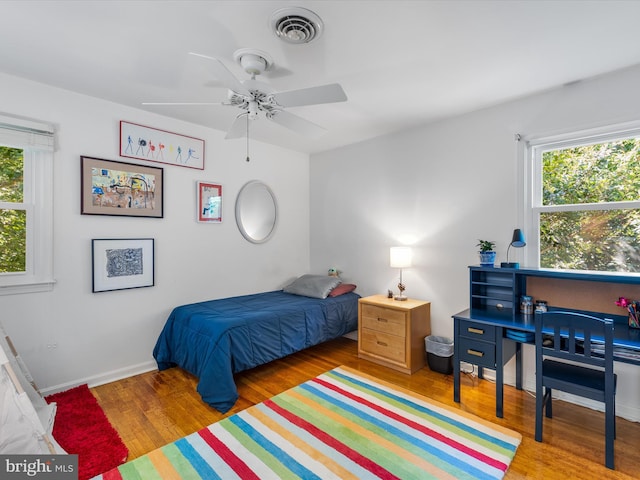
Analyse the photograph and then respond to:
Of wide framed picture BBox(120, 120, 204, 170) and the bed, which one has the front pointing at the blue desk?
the wide framed picture

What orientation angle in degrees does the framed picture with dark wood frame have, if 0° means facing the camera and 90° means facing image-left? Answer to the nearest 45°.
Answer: approximately 315°

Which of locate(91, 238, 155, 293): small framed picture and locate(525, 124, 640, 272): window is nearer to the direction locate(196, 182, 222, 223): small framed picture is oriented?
the window

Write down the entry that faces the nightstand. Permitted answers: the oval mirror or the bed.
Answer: the oval mirror

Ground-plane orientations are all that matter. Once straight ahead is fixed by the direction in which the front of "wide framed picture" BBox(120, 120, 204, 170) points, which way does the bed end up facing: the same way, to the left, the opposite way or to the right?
to the right

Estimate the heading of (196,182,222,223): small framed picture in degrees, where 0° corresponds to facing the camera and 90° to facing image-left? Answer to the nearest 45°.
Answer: approximately 315°

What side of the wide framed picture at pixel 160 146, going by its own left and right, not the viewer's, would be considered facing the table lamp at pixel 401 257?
front

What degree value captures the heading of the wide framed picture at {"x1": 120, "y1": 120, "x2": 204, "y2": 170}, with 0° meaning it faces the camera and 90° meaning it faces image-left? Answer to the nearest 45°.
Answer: approximately 315°

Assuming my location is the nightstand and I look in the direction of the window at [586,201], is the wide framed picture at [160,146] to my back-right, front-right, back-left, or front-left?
back-right

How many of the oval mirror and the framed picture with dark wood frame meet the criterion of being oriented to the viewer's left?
0

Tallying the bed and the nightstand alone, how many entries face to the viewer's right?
0
